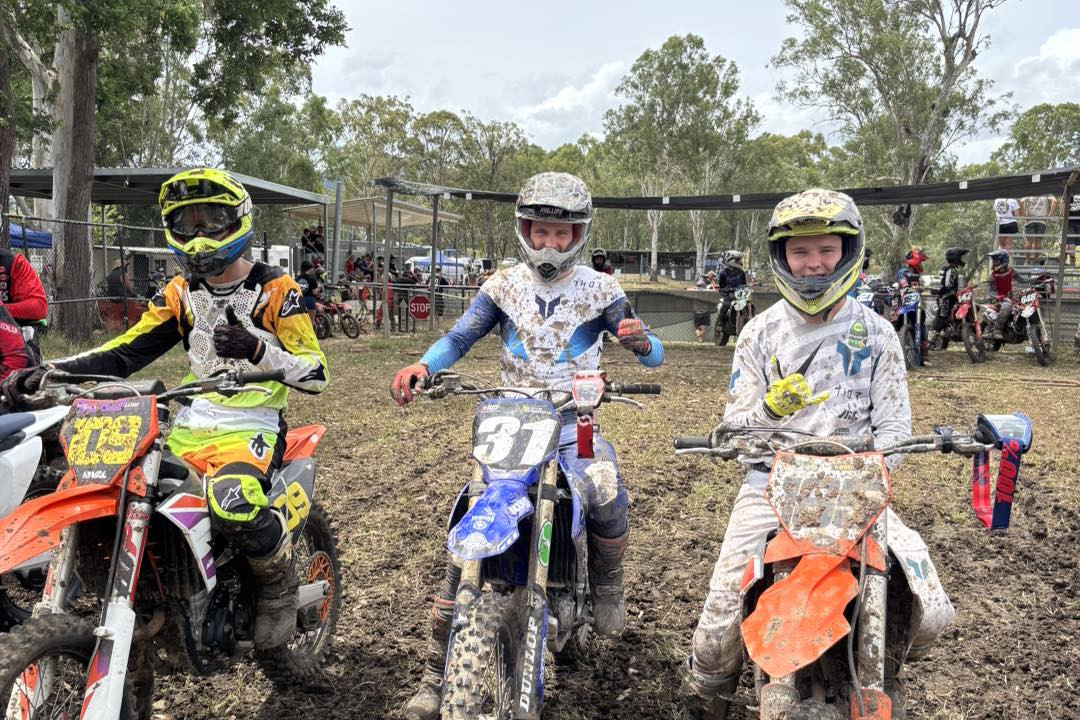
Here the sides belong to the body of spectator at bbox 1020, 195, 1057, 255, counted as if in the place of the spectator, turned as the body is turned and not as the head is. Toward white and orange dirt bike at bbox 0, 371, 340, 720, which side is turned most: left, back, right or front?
front

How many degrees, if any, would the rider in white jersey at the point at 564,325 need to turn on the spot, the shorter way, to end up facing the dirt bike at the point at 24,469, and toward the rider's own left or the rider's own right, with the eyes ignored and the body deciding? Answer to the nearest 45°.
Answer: approximately 90° to the rider's own right

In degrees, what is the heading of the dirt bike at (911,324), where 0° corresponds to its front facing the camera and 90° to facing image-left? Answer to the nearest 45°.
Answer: approximately 0°

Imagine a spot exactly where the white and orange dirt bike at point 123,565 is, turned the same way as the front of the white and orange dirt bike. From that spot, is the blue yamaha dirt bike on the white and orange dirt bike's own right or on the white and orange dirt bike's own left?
on the white and orange dirt bike's own left

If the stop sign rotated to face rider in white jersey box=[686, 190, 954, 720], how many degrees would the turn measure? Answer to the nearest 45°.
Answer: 0° — it already faces them
